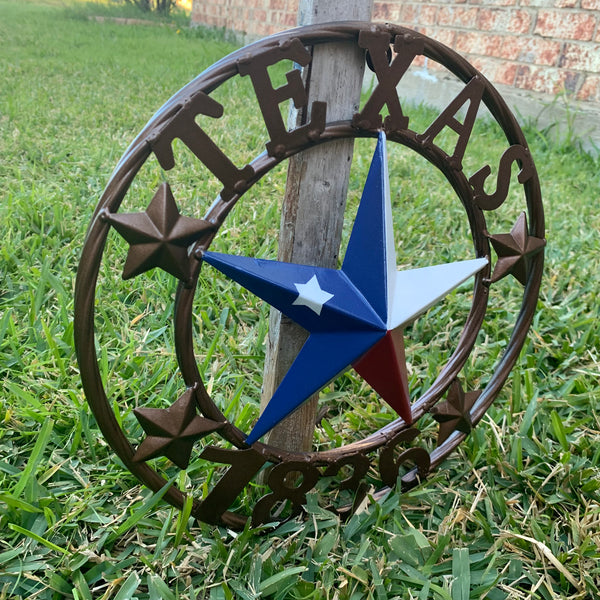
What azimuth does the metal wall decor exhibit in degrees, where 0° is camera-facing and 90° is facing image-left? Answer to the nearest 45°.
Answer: approximately 315°
